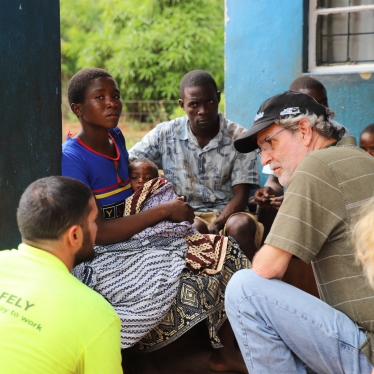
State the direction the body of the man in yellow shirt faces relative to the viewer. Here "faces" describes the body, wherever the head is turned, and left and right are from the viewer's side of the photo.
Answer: facing away from the viewer and to the right of the viewer

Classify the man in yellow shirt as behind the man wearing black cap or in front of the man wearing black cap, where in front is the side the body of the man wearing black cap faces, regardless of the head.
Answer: in front

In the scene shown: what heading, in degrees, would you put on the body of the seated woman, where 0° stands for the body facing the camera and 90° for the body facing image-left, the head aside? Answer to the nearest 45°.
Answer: approximately 315°

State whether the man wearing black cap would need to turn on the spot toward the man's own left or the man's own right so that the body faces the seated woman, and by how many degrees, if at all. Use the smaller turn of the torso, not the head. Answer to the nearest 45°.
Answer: approximately 45° to the man's own right

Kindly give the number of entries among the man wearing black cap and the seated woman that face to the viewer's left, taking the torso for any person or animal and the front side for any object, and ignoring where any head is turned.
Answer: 1

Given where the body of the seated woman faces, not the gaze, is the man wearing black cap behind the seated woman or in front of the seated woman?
in front

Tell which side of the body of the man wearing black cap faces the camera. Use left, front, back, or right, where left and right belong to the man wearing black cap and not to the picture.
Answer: left

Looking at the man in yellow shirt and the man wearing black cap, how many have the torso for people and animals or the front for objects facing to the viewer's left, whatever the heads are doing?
1

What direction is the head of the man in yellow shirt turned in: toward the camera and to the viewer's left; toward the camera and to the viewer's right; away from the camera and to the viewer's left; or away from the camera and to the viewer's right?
away from the camera and to the viewer's right

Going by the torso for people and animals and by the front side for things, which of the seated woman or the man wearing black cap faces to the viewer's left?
the man wearing black cap

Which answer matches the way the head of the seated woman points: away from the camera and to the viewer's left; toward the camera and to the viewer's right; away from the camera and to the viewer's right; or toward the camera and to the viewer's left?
toward the camera and to the viewer's right

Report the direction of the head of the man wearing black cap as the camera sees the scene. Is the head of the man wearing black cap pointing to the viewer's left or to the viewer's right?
to the viewer's left

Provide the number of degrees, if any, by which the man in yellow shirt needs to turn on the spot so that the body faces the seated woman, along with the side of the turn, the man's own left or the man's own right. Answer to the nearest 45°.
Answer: approximately 45° to the man's own left

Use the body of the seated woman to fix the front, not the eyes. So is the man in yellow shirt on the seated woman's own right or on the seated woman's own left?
on the seated woman's own right
